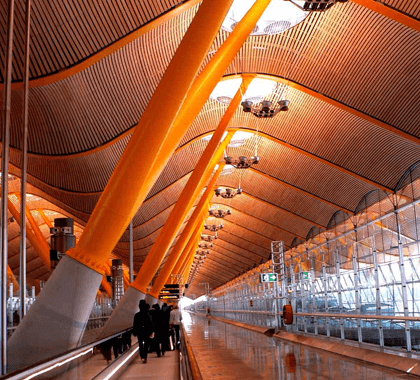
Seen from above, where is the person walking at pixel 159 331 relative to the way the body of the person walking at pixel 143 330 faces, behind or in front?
in front

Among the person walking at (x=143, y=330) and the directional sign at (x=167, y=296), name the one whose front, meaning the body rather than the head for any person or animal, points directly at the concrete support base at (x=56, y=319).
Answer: the directional sign

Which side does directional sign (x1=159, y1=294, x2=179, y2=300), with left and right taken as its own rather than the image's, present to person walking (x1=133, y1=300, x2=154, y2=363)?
front

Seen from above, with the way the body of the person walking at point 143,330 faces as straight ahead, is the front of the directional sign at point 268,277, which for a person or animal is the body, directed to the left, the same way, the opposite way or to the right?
the opposite way

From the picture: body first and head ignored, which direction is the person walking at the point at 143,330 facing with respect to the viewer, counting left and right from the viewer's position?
facing away from the viewer

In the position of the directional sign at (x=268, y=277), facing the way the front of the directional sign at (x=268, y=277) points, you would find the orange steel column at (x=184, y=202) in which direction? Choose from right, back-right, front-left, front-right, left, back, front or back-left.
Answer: front-right

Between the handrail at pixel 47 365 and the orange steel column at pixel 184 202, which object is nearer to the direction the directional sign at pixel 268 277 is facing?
the handrail

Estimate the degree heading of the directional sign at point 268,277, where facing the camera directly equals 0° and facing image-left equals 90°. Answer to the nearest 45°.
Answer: approximately 0°

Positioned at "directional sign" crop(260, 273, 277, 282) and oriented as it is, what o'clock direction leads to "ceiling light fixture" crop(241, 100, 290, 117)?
The ceiling light fixture is roughly at 12 o'clock from the directional sign.

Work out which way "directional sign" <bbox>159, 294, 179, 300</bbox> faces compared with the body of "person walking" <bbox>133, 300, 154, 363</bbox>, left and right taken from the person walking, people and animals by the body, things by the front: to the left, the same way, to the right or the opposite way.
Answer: the opposite way

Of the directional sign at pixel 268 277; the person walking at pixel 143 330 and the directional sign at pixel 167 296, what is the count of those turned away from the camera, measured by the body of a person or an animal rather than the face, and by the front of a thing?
1

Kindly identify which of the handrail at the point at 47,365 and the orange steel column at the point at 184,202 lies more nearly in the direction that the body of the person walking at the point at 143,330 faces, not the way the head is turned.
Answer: the orange steel column

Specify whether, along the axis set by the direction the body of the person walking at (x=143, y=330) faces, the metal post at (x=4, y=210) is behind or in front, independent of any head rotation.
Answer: behind

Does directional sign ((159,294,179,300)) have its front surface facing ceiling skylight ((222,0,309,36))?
yes

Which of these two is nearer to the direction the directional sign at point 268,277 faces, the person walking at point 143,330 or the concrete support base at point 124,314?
the person walking

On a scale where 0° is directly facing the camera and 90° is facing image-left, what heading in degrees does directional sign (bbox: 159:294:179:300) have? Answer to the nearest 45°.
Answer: approximately 0°
